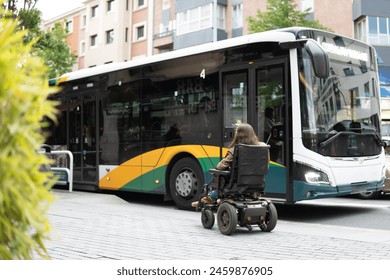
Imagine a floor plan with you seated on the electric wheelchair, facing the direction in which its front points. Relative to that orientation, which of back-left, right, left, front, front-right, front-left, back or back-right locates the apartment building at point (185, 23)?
front-right

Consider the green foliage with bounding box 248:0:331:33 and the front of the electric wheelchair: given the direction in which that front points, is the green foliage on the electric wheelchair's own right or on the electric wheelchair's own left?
on the electric wheelchair's own right

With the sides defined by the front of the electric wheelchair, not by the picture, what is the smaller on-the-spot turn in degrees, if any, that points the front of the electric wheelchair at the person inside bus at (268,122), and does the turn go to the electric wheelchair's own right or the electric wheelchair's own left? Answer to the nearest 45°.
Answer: approximately 45° to the electric wheelchair's own right

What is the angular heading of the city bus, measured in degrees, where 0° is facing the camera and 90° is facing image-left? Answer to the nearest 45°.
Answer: approximately 315°

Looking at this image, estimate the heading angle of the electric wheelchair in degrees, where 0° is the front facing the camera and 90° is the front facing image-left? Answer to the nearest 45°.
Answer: approximately 135°

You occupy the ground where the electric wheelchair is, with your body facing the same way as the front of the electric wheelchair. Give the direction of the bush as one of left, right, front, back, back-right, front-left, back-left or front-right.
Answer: back-left

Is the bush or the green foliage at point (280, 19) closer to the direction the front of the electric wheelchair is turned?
the green foliage

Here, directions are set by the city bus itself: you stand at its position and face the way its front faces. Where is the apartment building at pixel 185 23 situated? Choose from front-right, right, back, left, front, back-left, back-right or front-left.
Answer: back-left
